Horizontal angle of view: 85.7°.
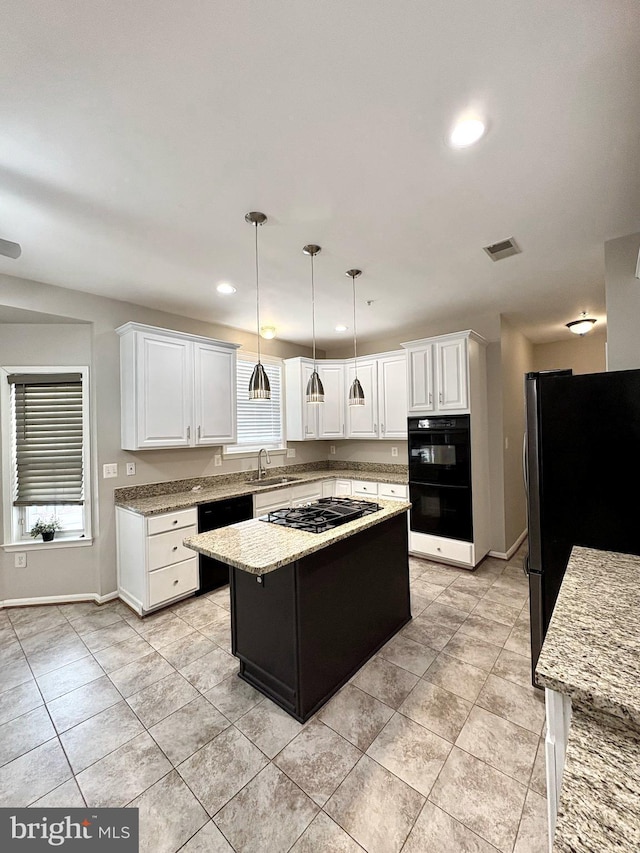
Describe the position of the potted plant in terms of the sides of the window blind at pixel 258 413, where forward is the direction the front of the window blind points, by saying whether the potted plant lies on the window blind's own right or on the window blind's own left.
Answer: on the window blind's own right

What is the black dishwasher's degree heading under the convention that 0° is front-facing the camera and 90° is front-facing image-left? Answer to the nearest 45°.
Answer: approximately 315°

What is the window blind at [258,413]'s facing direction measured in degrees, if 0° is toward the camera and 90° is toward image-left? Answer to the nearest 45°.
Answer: approximately 315°

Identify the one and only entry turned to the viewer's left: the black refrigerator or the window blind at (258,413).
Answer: the black refrigerator

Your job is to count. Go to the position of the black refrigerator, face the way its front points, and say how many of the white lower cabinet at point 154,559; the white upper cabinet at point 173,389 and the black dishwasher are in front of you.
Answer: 3

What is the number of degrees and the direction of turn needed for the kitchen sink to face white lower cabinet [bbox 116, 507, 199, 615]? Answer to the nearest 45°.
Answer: approximately 90° to its right

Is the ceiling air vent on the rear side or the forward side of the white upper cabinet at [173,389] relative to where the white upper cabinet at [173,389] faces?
on the forward side

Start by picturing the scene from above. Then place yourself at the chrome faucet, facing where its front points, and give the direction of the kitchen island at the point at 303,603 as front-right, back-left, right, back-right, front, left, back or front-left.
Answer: front-right

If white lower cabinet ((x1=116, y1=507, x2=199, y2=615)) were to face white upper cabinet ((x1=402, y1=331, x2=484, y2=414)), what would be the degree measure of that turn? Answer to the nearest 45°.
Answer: approximately 45° to its left

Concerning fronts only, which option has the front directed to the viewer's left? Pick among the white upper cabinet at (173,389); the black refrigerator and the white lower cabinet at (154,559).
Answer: the black refrigerator

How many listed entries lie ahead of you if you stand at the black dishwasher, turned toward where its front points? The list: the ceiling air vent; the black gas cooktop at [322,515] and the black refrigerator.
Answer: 3
